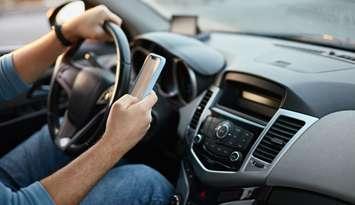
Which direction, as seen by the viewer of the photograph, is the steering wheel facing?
facing the viewer and to the left of the viewer
